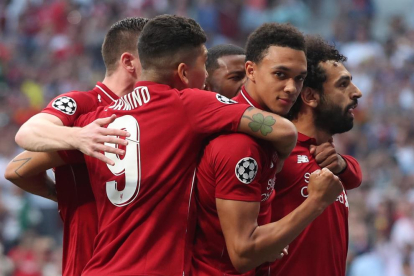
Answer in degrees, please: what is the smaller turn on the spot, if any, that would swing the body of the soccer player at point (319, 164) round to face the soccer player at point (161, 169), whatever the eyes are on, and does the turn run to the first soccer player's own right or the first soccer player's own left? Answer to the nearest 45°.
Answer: approximately 90° to the first soccer player's own right

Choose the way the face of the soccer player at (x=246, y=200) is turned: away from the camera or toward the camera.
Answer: toward the camera

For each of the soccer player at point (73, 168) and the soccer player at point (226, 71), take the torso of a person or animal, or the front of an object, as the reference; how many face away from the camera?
0

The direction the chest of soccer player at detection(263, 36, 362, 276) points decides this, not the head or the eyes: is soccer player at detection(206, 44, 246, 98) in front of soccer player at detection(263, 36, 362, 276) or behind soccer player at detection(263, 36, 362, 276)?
behind

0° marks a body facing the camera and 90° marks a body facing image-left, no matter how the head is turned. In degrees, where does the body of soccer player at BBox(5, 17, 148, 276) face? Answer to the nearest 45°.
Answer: approximately 270°

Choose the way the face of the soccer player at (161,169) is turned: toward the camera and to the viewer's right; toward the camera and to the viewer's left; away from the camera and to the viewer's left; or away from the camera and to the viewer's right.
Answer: away from the camera and to the viewer's right

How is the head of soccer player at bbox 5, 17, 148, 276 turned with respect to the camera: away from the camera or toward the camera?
away from the camera

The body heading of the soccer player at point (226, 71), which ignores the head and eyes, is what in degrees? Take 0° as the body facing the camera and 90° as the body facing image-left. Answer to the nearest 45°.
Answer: approximately 315°

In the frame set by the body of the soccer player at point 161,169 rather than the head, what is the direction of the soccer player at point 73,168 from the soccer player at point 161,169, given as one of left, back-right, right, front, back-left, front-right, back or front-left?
left

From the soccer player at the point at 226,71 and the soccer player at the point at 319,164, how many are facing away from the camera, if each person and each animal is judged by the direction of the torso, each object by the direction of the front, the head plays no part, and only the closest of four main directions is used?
0

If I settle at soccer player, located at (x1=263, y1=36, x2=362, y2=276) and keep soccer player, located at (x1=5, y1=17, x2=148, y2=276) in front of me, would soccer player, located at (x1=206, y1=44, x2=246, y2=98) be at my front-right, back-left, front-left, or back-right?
front-right
